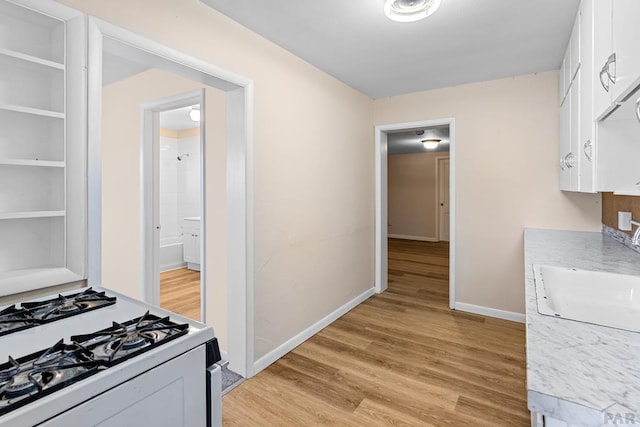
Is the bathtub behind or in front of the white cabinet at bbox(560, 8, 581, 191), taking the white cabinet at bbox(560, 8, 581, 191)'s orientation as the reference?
in front

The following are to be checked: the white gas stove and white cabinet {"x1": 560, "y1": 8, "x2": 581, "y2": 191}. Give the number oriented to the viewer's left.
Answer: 1

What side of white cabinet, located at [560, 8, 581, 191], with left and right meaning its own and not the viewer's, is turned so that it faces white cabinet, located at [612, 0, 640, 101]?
left

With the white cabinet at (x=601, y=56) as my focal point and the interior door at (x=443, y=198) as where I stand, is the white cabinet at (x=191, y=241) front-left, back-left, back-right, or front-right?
front-right

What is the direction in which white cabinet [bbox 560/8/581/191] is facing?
to the viewer's left

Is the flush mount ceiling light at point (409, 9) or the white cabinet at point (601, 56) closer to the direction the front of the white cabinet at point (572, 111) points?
the flush mount ceiling light

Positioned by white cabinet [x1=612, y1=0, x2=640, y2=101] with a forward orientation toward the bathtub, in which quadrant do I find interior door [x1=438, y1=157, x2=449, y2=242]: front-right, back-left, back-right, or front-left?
front-right

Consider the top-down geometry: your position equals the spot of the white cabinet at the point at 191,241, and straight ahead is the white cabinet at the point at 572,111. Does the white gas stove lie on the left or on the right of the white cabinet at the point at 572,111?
right

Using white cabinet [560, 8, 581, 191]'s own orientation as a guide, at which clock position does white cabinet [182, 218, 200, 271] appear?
white cabinet [182, 218, 200, 271] is roughly at 12 o'clock from white cabinet [560, 8, 581, 191].

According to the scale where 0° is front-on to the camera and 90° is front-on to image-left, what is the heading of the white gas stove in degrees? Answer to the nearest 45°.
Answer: approximately 225°

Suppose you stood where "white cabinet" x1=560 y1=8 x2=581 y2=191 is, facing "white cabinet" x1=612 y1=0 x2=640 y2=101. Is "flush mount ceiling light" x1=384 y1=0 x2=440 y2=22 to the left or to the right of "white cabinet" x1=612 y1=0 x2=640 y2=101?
right

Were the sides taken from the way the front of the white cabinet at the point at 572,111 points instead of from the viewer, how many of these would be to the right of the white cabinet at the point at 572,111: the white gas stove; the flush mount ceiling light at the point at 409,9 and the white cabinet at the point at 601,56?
0
